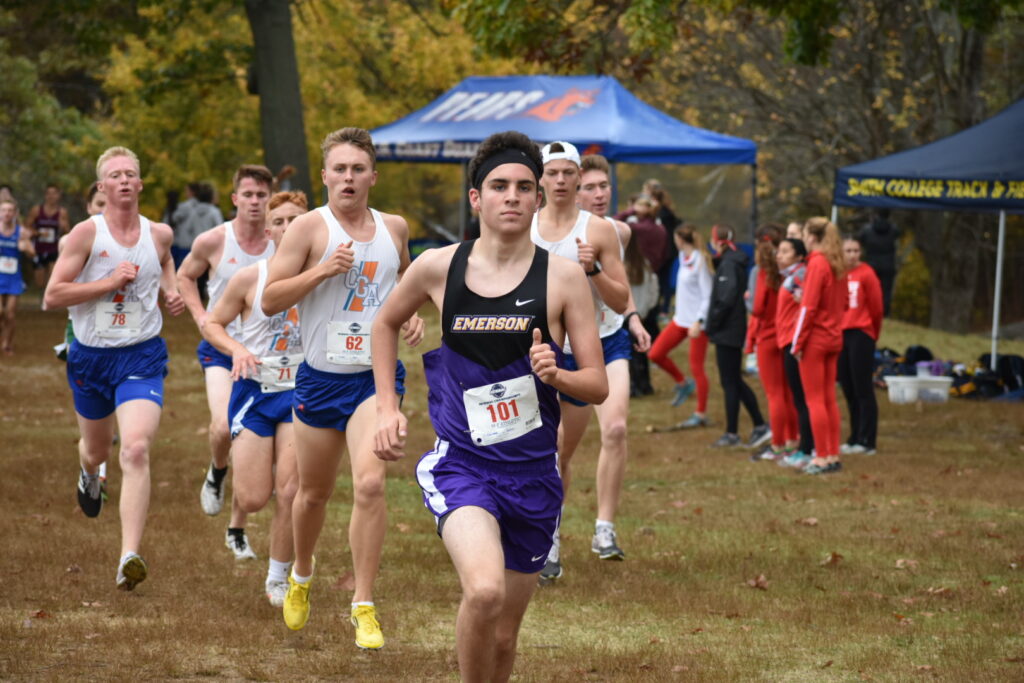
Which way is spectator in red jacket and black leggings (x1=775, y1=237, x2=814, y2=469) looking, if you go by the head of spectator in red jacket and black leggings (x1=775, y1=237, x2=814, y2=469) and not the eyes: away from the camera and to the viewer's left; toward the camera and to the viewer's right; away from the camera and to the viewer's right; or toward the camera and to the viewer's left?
toward the camera and to the viewer's left

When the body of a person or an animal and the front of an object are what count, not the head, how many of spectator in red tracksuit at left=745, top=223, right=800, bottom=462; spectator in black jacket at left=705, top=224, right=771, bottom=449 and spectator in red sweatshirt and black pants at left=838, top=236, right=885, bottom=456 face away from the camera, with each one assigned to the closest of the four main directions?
0

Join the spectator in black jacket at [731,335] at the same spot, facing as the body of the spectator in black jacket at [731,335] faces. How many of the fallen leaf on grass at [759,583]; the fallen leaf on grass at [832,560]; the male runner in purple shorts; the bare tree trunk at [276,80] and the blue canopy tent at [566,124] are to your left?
3

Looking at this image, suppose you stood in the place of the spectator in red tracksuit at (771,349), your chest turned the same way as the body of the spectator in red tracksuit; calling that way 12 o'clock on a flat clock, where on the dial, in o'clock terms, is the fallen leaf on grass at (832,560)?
The fallen leaf on grass is roughly at 9 o'clock from the spectator in red tracksuit.

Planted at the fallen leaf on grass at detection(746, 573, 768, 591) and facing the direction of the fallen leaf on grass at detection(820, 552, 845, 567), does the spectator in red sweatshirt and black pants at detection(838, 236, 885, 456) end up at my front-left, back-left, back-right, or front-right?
front-left

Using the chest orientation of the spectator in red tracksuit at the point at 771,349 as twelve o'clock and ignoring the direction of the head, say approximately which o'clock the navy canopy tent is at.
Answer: The navy canopy tent is roughly at 4 o'clock from the spectator in red tracksuit.
